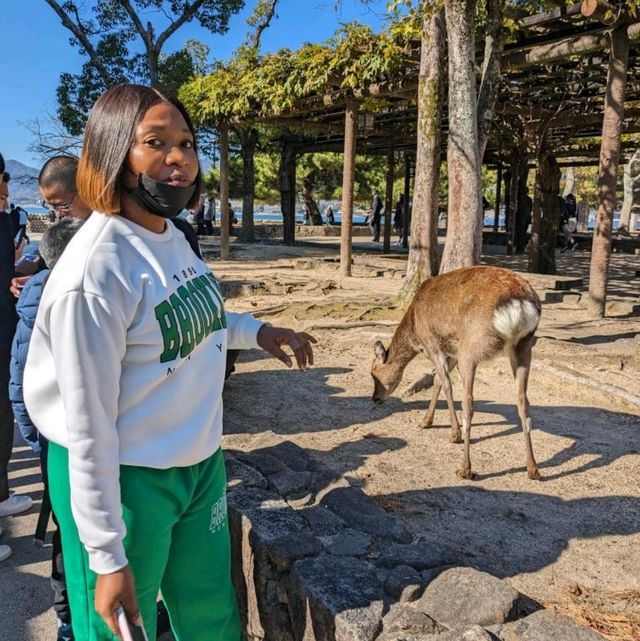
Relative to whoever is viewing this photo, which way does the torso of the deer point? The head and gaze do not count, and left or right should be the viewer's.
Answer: facing away from the viewer and to the left of the viewer

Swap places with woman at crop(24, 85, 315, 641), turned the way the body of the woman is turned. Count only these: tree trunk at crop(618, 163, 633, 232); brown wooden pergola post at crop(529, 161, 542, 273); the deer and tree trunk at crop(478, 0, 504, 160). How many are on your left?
4

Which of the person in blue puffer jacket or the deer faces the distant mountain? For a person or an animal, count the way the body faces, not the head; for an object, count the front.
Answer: the deer

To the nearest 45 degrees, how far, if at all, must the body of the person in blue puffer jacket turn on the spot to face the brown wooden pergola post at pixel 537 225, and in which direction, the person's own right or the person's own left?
approximately 45° to the person's own left

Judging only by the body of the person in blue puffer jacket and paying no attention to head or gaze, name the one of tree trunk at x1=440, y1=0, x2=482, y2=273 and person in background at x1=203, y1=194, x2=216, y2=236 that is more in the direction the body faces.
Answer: the tree trunk

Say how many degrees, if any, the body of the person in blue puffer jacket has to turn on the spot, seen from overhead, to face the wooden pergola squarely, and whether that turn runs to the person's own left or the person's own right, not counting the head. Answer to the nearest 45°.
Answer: approximately 45° to the person's own left

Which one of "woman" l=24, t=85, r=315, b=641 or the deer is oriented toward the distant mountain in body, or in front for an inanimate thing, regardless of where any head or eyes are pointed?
the deer

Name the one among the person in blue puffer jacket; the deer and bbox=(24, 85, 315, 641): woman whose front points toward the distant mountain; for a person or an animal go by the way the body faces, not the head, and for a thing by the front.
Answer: the deer

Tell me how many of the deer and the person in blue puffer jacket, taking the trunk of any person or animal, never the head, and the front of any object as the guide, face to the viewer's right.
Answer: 1

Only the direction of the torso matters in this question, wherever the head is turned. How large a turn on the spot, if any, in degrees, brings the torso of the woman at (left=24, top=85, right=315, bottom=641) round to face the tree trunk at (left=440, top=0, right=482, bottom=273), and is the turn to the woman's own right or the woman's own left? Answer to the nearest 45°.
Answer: approximately 90° to the woman's own left

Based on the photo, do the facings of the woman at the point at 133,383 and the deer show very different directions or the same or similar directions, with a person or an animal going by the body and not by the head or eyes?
very different directions
